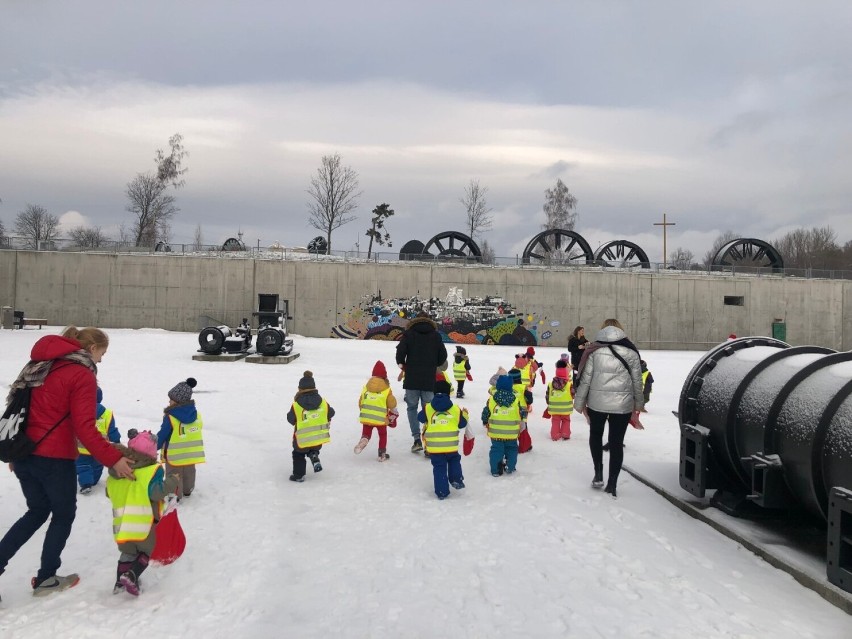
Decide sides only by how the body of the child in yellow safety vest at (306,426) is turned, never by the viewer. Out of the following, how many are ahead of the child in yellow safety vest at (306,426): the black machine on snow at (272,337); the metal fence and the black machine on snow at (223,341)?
3

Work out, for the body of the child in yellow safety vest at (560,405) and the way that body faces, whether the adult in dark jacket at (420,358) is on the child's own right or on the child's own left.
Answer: on the child's own left

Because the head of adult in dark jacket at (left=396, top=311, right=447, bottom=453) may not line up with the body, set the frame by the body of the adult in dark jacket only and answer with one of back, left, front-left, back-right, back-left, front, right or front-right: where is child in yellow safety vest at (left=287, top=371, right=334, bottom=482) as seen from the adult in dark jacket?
back-left

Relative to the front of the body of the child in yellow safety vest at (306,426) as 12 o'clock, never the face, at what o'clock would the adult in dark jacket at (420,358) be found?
The adult in dark jacket is roughly at 2 o'clock from the child in yellow safety vest.

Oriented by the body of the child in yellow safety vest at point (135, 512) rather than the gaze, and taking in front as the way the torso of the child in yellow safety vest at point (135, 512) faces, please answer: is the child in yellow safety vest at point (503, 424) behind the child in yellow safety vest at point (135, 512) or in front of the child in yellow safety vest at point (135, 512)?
in front

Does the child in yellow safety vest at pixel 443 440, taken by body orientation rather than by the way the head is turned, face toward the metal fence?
yes

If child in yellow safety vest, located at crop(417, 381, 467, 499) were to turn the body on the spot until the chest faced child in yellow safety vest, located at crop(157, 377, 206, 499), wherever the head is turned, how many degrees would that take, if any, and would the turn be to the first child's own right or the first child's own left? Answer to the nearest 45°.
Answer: approximately 90° to the first child's own left

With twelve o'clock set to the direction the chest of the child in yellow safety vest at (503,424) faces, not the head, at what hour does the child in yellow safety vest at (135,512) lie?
the child in yellow safety vest at (135,512) is roughly at 7 o'clock from the child in yellow safety vest at (503,424).

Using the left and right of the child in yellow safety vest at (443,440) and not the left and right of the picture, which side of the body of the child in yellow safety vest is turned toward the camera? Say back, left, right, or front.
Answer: back

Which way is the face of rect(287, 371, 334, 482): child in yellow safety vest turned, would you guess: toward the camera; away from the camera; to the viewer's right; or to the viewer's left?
away from the camera

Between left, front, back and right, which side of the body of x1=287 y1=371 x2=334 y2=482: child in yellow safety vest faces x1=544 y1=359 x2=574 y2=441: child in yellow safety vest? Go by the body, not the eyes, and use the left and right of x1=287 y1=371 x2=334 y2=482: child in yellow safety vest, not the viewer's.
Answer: right

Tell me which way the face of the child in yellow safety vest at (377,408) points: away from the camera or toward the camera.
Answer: away from the camera

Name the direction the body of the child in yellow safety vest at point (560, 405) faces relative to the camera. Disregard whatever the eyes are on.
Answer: away from the camera

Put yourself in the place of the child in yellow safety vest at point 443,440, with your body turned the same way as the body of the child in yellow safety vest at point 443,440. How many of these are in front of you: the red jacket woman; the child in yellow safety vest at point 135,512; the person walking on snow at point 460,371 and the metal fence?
2

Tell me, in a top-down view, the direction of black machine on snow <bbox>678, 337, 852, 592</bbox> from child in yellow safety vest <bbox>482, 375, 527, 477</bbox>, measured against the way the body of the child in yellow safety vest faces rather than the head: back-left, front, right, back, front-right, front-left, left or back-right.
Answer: back-right

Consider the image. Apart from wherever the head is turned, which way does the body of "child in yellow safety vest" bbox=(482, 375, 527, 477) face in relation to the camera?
away from the camera

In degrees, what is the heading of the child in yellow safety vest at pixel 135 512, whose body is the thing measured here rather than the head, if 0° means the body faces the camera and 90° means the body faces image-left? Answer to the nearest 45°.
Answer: approximately 225°

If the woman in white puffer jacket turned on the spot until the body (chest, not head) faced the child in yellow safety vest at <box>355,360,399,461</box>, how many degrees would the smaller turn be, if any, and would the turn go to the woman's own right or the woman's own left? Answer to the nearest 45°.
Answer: approximately 90° to the woman's own left
